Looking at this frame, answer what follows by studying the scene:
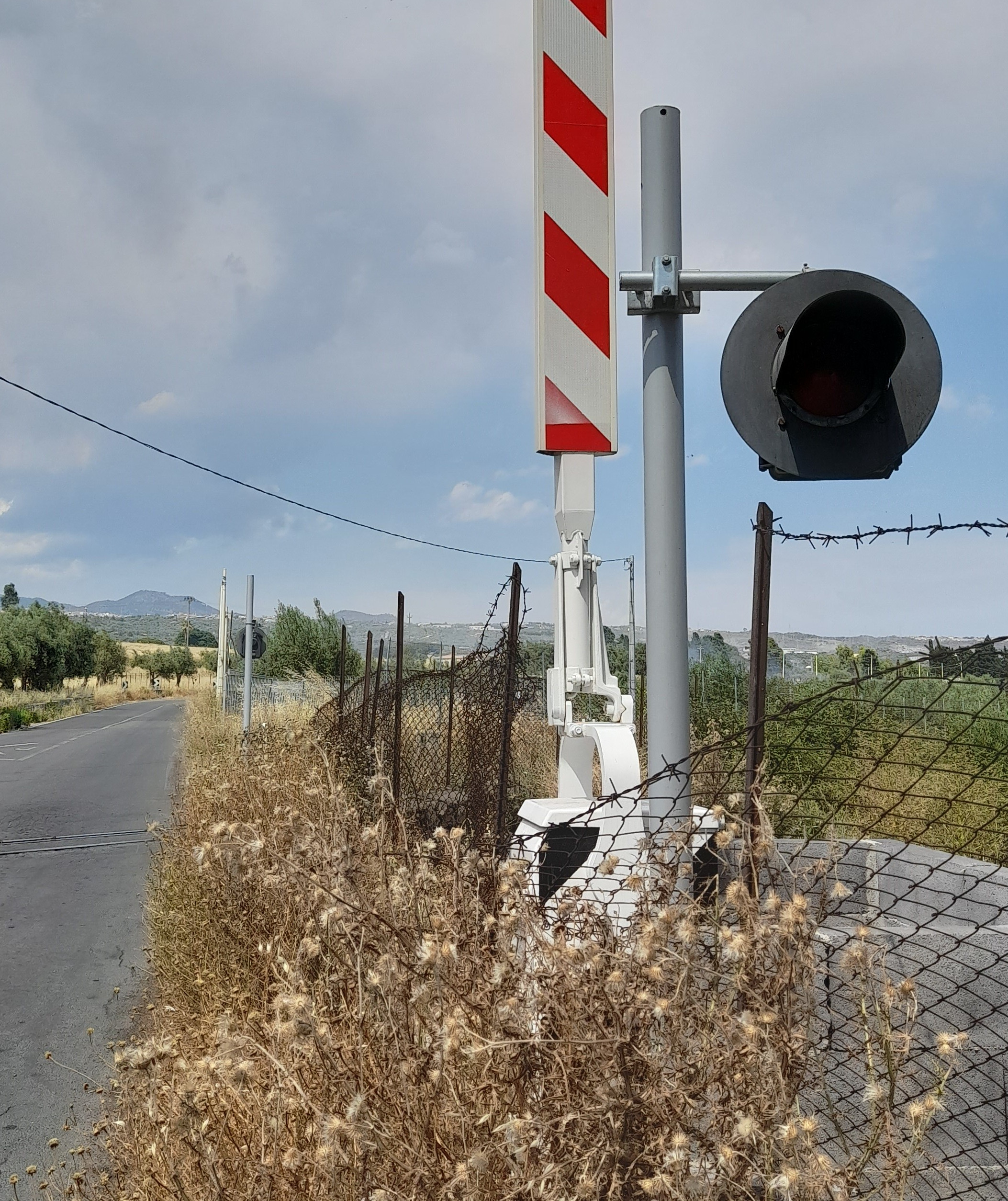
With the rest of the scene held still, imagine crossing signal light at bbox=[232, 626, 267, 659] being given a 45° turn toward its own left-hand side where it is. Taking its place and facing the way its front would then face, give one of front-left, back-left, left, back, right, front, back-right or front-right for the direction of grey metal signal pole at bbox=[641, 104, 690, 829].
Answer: back-left

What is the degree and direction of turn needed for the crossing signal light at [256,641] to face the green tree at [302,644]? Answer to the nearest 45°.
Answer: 0° — it already faces it

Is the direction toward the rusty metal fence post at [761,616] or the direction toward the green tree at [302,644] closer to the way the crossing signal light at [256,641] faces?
the green tree

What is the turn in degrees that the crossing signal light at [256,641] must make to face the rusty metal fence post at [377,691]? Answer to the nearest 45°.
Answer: approximately 180°

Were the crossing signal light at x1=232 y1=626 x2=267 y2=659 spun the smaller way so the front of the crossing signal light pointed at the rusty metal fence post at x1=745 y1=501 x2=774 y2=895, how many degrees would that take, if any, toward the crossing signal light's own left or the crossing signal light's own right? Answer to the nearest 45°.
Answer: approximately 180°

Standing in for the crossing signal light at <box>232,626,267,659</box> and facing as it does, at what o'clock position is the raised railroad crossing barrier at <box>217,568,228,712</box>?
The raised railroad crossing barrier is roughly at 12 o'clock from the crossing signal light.

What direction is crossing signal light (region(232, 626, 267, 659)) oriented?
away from the camera

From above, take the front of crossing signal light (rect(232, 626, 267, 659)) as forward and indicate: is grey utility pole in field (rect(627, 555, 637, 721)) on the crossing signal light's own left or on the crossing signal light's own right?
on the crossing signal light's own right

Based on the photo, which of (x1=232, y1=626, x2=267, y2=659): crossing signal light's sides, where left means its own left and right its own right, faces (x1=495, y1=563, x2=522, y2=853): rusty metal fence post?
back

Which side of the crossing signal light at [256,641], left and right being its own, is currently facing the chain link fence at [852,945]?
back
